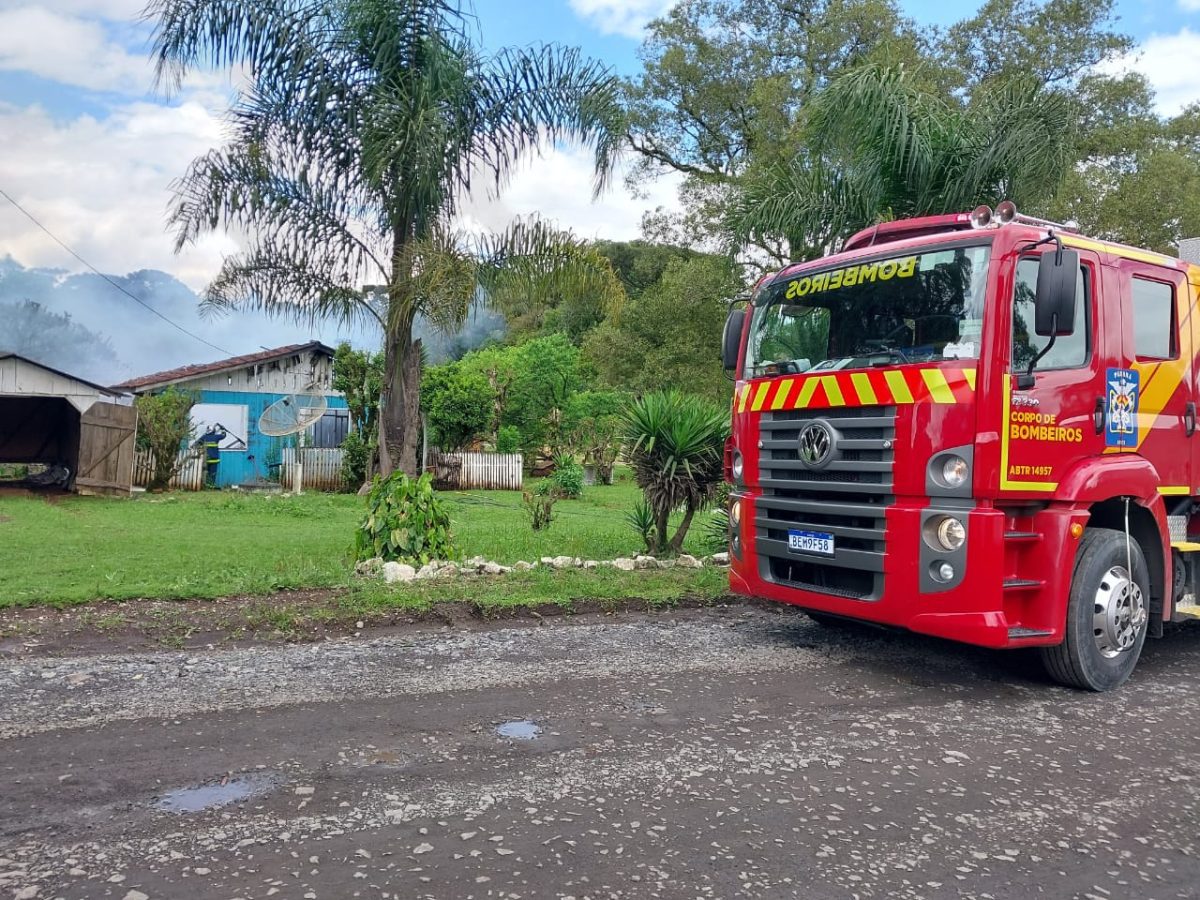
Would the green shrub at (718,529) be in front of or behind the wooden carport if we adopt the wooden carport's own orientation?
in front

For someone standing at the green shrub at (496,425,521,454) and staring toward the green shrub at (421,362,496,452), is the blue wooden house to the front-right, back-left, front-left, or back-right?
front-right

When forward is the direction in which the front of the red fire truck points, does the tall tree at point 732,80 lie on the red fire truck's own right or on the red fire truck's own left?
on the red fire truck's own right

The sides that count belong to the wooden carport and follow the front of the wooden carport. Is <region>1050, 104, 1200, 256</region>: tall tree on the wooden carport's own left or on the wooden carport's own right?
on the wooden carport's own left

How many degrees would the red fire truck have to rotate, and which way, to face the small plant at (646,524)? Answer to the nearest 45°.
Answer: approximately 90° to its right

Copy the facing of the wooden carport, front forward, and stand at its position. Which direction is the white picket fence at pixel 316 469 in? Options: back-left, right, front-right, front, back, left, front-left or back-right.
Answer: left

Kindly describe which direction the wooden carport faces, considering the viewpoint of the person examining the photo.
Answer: facing the viewer

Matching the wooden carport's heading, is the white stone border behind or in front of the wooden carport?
in front

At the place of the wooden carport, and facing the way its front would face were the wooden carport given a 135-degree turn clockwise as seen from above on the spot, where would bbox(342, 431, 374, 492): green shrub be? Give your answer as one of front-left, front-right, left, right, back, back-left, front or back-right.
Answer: back-right

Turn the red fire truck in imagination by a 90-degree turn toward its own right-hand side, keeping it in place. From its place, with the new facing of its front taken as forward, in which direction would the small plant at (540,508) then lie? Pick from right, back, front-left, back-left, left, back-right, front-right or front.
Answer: front

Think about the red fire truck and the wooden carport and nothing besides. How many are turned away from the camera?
0

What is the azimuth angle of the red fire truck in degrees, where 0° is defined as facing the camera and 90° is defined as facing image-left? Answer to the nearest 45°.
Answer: approximately 45°

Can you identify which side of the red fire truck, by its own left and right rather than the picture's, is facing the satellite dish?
right

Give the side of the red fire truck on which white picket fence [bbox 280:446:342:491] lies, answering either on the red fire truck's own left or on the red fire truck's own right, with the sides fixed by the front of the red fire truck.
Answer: on the red fire truck's own right
